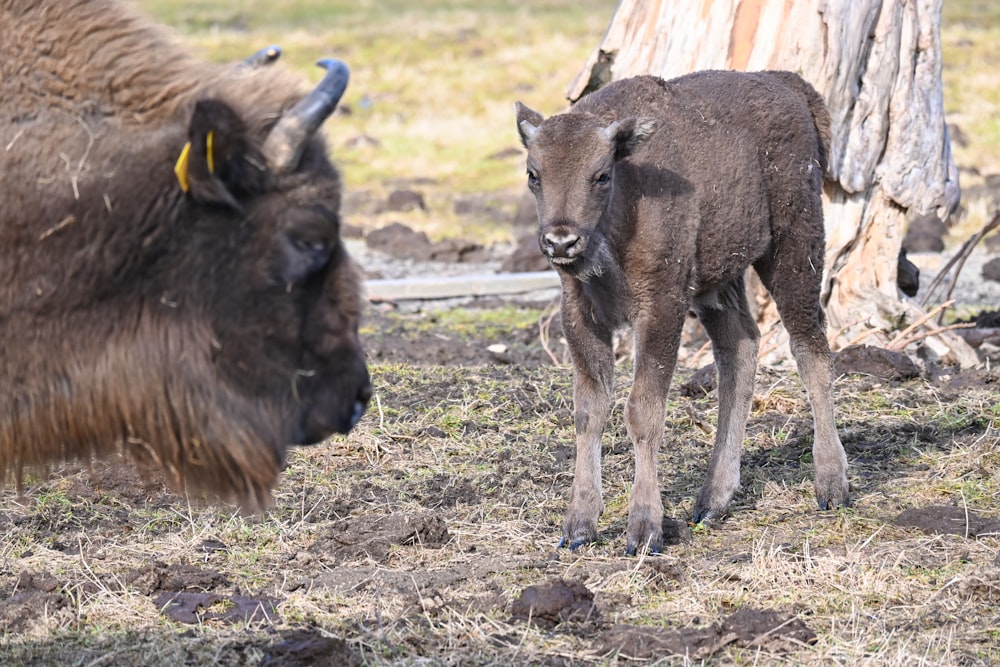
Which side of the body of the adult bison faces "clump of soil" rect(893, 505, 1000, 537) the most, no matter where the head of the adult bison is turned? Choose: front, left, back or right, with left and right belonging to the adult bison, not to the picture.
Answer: front

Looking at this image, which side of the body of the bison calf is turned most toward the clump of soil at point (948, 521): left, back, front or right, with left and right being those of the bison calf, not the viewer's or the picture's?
left

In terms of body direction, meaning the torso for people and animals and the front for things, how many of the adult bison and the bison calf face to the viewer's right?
1

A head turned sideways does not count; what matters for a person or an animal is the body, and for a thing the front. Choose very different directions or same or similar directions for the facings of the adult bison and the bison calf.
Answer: very different directions

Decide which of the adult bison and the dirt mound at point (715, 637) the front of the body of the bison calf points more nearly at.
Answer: the adult bison

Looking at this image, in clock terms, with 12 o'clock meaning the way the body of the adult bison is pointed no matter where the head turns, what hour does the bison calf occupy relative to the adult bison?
The bison calf is roughly at 11 o'clock from the adult bison.

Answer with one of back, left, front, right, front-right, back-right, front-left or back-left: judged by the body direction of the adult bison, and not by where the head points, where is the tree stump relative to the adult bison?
front-left

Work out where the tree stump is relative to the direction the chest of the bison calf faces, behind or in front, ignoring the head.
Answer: behind

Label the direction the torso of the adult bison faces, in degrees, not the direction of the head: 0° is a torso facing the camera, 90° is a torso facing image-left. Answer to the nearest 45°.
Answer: approximately 270°

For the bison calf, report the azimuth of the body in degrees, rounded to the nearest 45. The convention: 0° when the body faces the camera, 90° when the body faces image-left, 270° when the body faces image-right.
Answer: approximately 45°

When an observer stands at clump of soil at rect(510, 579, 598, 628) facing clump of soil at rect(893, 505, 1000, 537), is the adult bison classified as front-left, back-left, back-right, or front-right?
back-left

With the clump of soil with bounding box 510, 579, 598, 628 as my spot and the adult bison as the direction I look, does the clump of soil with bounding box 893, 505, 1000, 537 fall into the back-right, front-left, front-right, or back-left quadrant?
back-right

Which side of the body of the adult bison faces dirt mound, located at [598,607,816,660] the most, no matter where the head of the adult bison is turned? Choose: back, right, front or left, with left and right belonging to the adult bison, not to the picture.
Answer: front
